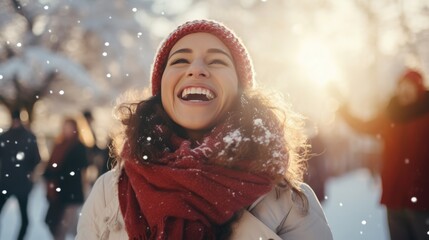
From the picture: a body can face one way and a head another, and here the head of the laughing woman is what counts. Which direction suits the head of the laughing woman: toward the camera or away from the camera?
toward the camera

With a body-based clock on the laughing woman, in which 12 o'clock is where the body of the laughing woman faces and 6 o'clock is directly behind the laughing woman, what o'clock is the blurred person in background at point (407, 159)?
The blurred person in background is roughly at 7 o'clock from the laughing woman.

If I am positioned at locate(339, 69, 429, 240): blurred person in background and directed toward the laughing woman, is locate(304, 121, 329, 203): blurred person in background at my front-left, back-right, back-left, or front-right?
back-right

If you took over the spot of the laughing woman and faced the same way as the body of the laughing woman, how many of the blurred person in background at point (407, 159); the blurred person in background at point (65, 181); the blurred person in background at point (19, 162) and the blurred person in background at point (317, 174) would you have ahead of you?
0

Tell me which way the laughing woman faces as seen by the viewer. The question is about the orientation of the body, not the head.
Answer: toward the camera

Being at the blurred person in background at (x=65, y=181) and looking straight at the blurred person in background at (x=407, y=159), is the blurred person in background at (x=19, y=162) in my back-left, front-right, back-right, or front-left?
back-right

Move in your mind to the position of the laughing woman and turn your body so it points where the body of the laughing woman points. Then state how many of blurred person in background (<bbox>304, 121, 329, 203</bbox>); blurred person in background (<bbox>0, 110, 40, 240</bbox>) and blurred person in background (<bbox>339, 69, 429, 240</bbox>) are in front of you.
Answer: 0

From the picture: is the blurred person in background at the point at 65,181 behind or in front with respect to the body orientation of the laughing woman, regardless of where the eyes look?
behind

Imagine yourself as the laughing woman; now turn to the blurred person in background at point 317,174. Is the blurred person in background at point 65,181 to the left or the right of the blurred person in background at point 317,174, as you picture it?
left

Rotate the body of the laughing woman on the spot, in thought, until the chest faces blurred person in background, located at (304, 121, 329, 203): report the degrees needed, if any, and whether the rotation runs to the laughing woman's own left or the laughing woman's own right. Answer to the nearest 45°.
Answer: approximately 180°

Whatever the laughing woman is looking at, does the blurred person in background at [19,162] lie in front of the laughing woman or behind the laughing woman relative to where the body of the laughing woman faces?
behind
